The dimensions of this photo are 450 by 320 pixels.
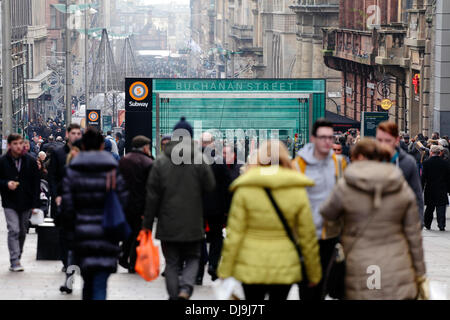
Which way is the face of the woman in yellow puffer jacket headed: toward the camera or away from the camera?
away from the camera

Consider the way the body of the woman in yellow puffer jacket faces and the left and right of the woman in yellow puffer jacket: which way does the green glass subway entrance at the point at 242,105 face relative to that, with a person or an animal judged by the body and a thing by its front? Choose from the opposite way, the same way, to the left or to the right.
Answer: the opposite way

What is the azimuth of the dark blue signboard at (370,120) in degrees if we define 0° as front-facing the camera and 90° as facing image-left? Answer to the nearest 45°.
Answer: approximately 0°

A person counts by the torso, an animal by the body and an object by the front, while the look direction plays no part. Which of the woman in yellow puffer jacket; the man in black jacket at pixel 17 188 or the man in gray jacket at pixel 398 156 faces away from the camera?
the woman in yellow puffer jacket

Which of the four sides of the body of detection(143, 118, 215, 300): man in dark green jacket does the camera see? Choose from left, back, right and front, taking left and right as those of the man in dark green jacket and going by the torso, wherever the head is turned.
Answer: back

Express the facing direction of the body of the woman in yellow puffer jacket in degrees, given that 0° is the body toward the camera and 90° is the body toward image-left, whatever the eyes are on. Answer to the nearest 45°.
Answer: approximately 180°

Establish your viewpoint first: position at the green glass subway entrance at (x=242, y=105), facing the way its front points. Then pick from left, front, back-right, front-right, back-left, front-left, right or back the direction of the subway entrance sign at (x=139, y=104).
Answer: right

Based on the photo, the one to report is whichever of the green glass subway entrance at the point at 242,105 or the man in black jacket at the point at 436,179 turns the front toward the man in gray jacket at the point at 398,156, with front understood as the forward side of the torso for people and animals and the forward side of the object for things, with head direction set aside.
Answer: the green glass subway entrance

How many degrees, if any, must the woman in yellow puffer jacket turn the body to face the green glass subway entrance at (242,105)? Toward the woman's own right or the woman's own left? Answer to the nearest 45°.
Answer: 0° — they already face it

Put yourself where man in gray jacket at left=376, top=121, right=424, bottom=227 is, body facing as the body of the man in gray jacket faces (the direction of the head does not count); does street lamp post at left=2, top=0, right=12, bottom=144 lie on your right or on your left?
on your right

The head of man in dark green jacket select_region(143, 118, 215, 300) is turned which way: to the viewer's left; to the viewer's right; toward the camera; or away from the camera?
away from the camera
